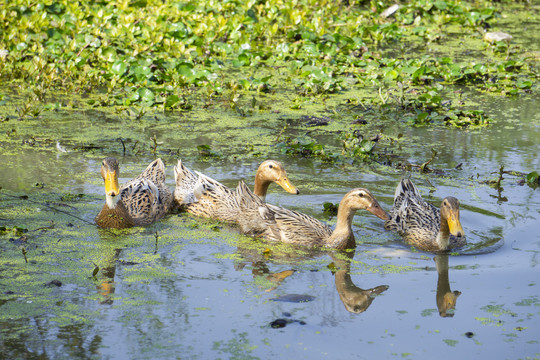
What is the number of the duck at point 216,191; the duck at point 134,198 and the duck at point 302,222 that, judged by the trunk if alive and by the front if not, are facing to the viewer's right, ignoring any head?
2

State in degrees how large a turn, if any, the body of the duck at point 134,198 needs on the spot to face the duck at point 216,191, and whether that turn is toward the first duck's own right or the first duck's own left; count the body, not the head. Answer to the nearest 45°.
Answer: approximately 135° to the first duck's own left

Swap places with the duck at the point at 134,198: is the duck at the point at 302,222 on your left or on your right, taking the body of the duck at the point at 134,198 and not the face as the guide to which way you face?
on your left

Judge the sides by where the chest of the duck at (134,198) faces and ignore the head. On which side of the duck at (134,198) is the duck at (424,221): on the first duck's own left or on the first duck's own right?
on the first duck's own left

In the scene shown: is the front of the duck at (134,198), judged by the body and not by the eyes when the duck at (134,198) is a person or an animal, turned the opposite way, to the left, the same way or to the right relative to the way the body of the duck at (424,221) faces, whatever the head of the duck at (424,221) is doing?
to the right

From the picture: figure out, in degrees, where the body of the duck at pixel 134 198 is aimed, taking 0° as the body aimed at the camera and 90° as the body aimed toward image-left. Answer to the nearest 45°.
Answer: approximately 45°

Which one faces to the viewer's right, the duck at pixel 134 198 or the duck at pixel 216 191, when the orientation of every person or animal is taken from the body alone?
the duck at pixel 216 191

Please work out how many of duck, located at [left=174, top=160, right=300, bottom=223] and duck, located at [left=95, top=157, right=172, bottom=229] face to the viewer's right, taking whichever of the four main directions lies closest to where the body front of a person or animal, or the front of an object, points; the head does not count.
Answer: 1

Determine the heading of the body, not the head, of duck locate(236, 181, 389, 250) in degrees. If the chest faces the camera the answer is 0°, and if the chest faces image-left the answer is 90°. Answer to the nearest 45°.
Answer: approximately 270°

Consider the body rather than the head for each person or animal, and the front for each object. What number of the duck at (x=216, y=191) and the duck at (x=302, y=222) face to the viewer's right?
2

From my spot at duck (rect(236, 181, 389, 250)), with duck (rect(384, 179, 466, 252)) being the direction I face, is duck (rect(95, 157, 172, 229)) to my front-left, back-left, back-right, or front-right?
back-left

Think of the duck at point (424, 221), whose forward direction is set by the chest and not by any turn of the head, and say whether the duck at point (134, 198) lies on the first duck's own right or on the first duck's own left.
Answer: on the first duck's own right

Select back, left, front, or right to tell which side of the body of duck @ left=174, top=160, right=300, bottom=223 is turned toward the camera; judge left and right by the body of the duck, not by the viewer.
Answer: right

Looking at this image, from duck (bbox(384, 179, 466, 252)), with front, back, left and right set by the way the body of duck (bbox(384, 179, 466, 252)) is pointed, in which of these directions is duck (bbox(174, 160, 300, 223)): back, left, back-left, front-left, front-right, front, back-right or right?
back-right

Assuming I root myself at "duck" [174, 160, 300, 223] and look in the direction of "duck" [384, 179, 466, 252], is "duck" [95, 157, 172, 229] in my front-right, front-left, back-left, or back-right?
back-right
